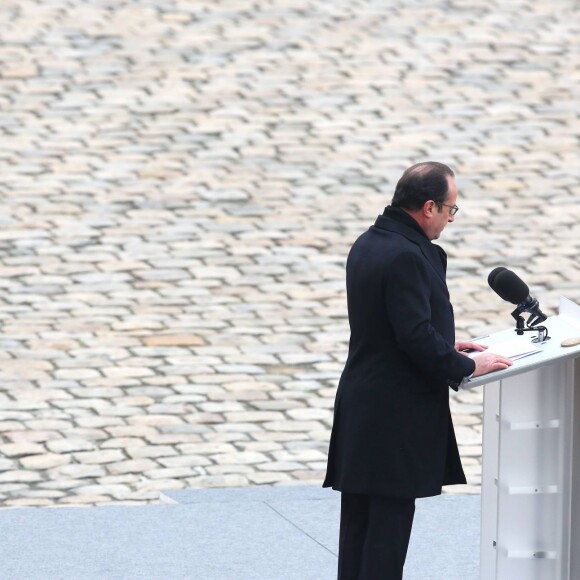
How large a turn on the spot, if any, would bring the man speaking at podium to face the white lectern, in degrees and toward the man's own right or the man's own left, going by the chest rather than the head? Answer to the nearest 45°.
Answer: approximately 45° to the man's own right

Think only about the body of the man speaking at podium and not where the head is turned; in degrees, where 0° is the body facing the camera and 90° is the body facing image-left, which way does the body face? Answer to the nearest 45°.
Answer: approximately 225°
